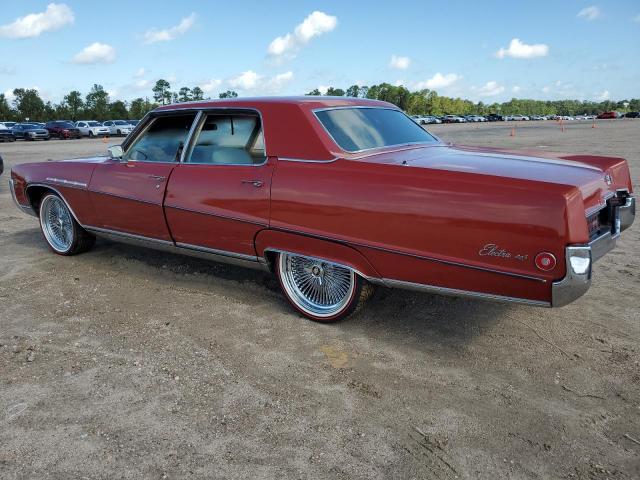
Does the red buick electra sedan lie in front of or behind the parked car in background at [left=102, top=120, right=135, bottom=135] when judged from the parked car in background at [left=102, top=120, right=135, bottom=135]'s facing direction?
in front

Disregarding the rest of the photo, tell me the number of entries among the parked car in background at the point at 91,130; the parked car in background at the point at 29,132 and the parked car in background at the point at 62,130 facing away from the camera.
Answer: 0

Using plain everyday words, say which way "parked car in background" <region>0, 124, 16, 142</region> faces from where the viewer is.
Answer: facing the viewer and to the right of the viewer

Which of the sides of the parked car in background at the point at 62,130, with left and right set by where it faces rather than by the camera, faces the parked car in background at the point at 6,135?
right

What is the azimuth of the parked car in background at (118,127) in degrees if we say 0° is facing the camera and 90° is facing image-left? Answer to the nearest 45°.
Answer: approximately 315°

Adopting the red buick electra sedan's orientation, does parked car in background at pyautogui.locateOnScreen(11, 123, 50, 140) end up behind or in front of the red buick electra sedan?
in front

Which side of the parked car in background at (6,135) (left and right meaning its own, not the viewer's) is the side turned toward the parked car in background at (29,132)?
left
